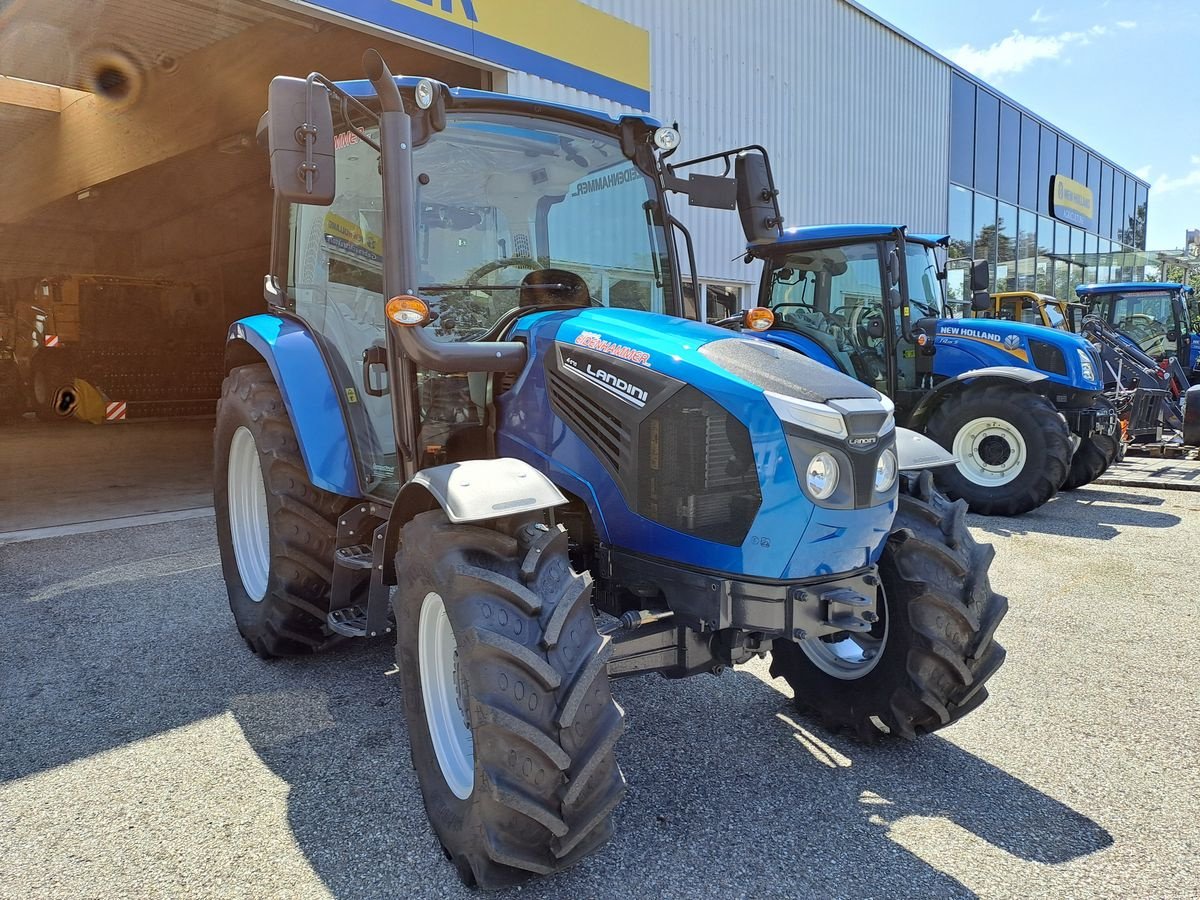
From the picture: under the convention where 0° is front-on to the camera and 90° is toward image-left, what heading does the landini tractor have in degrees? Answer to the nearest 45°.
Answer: approximately 315°

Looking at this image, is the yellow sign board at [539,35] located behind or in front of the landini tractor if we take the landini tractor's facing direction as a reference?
behind
